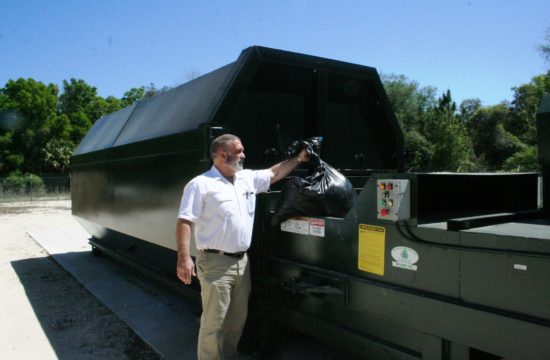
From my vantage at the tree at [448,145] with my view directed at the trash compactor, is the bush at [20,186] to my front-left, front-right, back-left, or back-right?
front-right

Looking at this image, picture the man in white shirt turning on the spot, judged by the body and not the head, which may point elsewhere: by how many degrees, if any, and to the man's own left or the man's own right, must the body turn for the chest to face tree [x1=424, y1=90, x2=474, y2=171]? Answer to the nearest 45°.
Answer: approximately 90° to the man's own left

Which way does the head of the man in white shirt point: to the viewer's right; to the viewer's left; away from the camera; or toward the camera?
to the viewer's right

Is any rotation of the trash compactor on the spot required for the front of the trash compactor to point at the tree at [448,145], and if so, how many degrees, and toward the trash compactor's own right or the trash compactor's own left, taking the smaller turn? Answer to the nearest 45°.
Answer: approximately 135° to the trash compactor's own left

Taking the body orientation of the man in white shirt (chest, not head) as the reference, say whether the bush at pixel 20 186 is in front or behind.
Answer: behind

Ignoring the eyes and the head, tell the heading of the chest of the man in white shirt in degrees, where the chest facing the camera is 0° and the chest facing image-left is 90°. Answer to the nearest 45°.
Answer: approximately 315°

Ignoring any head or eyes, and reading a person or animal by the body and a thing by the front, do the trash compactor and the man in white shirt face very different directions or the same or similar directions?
same or similar directions
